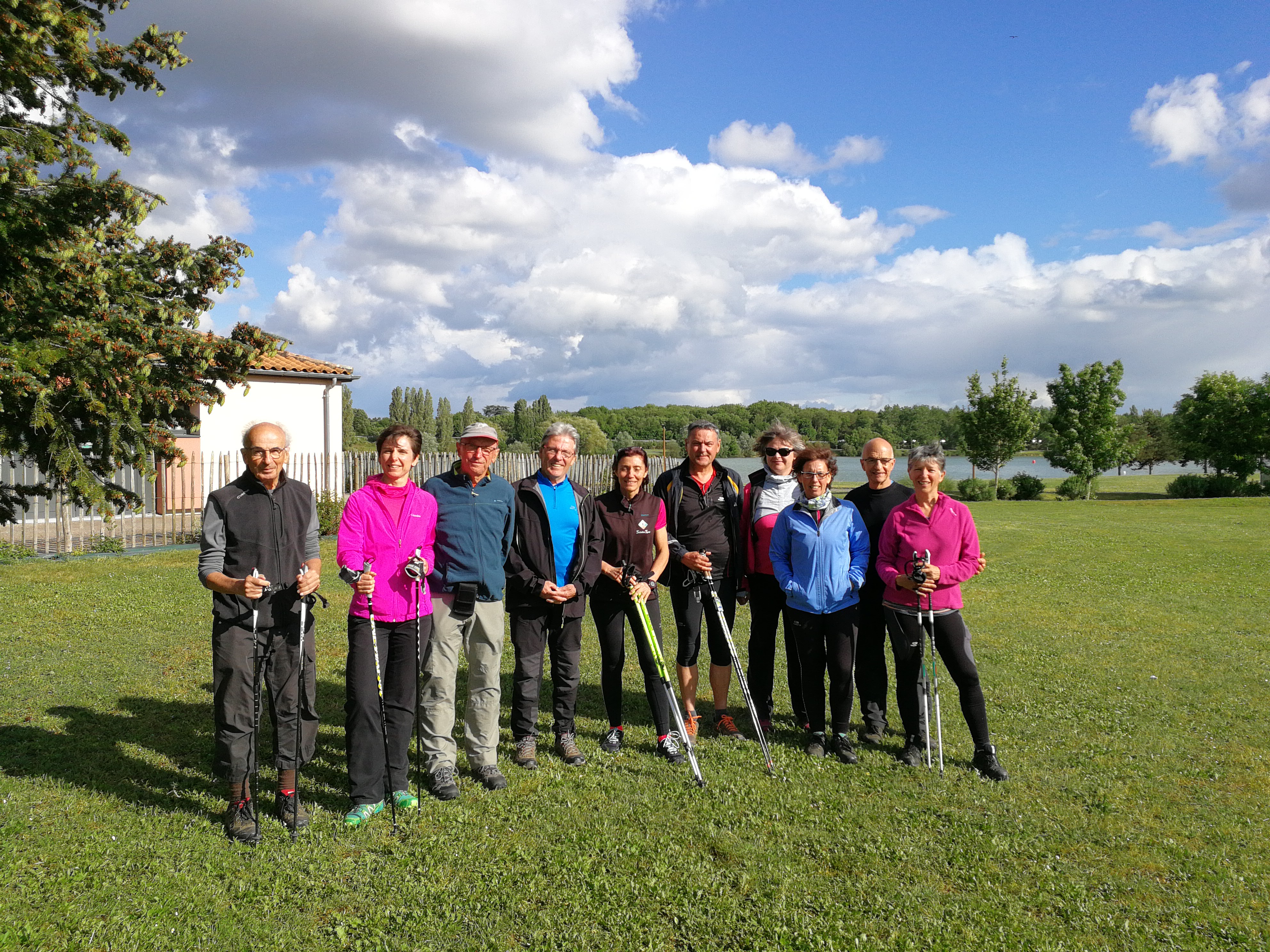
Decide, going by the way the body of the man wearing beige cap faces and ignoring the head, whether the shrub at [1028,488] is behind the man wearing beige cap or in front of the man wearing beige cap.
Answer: behind

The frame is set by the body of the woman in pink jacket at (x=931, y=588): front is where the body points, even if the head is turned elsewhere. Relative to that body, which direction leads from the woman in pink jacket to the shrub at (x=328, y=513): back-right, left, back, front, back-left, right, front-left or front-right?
back-right

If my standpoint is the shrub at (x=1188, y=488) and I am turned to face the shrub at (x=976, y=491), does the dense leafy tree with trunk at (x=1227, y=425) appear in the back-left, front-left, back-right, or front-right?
back-right

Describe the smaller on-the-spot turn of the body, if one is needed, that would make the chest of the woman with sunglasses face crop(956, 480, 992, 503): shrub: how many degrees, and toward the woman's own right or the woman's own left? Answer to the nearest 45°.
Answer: approximately 180°

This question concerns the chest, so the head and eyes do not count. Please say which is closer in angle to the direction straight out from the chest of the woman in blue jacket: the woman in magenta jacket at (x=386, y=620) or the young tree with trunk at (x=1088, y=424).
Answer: the woman in magenta jacket

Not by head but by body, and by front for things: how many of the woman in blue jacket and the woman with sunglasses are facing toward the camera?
2

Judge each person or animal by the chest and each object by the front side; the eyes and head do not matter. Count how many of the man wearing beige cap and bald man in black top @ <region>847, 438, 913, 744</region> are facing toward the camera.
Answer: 2

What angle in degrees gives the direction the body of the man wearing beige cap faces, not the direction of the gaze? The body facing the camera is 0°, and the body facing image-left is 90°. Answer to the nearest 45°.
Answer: approximately 0°
